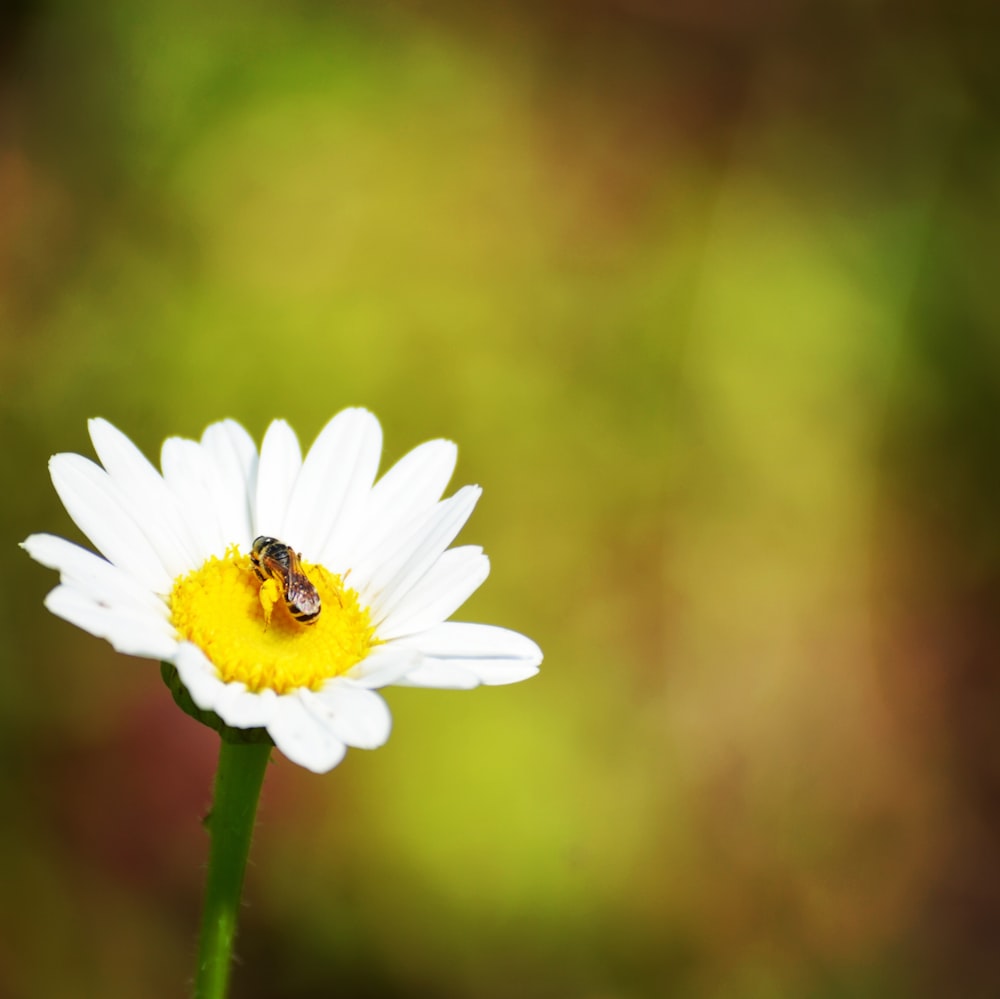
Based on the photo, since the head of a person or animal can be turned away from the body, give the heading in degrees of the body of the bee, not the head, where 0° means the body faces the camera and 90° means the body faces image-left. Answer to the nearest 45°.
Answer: approximately 135°
